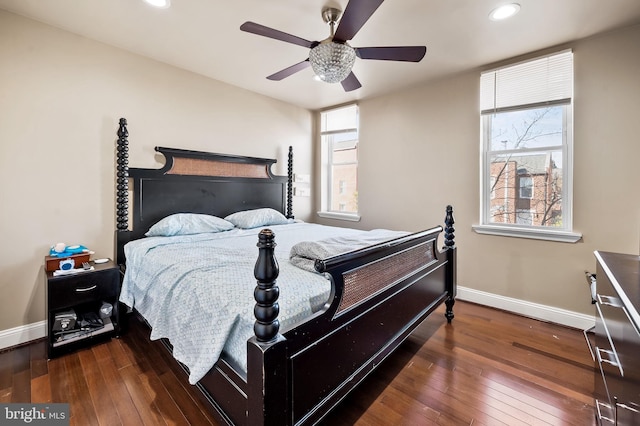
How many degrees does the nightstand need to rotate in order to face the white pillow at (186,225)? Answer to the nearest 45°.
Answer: approximately 45° to its left

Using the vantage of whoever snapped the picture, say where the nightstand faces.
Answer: facing the viewer and to the right of the viewer

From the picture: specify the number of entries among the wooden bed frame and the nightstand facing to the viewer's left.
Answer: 0

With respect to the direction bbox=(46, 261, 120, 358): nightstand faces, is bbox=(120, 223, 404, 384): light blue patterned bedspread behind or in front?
in front

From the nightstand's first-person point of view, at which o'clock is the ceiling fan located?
The ceiling fan is roughly at 12 o'clock from the nightstand.

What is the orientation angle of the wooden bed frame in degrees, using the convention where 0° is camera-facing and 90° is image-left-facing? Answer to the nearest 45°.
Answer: approximately 315°

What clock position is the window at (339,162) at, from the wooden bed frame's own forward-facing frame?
The window is roughly at 8 o'clock from the wooden bed frame.
